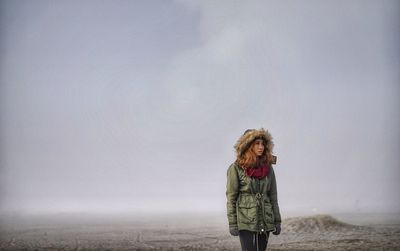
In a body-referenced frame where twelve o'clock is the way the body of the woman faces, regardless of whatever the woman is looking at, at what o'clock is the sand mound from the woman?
The sand mound is roughly at 8 o'clock from the woman.

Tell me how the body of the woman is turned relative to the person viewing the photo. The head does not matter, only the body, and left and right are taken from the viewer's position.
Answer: facing the viewer and to the right of the viewer
